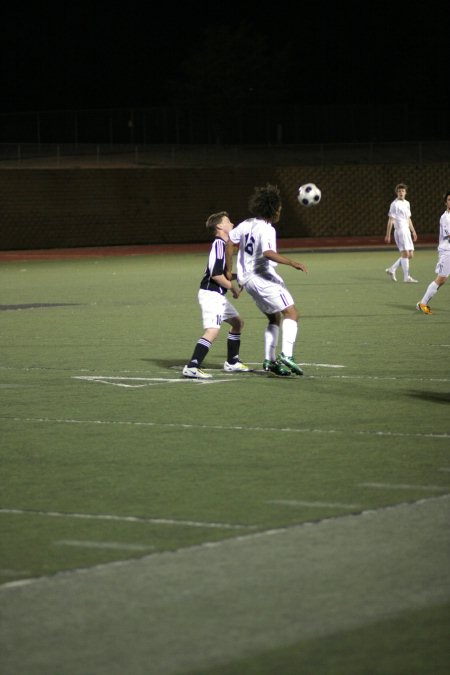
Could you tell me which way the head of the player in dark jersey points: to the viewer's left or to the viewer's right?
to the viewer's right

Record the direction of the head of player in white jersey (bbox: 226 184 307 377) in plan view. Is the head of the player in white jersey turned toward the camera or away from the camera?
away from the camera

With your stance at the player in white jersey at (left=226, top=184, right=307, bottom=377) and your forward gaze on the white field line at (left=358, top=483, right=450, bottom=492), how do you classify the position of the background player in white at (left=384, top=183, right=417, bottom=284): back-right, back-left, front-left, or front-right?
back-left

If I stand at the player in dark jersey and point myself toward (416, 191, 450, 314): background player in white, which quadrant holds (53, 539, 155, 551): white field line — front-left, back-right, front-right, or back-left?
back-right

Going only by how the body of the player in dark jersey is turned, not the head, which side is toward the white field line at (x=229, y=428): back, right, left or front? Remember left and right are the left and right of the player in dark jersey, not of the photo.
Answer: right

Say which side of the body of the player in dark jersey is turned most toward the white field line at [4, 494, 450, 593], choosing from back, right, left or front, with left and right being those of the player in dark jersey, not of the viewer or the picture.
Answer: right

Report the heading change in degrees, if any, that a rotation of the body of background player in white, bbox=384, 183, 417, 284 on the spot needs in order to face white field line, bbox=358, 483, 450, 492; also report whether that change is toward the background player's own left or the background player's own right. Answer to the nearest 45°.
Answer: approximately 45° to the background player's own right

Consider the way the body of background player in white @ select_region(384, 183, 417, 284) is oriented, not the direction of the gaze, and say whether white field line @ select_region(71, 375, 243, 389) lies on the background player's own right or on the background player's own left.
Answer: on the background player's own right

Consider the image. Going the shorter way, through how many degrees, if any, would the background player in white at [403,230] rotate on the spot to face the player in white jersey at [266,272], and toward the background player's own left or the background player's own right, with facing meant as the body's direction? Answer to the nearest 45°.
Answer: approximately 45° to the background player's own right

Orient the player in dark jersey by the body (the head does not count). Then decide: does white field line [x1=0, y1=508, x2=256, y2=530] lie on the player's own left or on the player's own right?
on the player's own right

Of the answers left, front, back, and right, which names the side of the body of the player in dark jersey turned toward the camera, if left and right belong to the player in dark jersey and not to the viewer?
right

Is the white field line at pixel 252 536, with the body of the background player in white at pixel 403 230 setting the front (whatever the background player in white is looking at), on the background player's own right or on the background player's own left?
on the background player's own right
